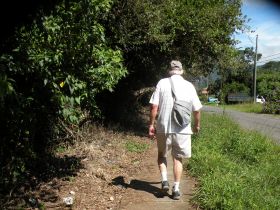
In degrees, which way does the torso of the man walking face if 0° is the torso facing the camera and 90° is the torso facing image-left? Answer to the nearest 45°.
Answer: approximately 180°

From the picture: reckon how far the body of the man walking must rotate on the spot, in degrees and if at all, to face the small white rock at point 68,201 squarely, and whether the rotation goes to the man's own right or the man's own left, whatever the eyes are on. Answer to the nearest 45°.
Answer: approximately 90° to the man's own left
